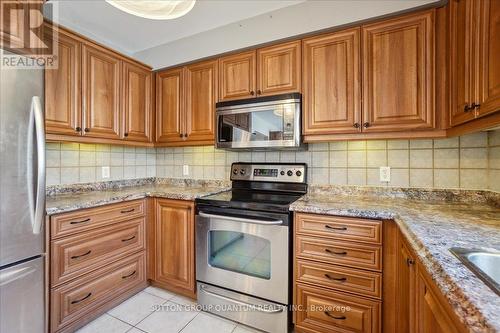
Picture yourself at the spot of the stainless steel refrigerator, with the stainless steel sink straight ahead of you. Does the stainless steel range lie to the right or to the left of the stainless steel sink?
left

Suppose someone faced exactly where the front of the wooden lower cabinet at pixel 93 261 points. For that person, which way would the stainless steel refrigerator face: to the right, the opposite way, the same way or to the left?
the same way

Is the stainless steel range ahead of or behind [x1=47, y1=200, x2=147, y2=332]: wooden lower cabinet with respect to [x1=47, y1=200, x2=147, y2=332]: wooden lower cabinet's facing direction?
ahead

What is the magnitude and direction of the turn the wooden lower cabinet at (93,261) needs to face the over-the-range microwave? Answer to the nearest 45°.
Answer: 0° — it already faces it

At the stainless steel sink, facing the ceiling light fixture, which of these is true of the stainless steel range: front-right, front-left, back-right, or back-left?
front-right

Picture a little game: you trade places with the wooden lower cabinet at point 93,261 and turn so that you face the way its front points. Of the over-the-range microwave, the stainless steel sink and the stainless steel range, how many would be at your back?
0

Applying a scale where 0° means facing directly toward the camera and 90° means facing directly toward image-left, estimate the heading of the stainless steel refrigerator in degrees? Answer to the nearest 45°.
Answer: approximately 315°

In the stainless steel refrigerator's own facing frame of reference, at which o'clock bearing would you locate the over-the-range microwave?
The over-the-range microwave is roughly at 11 o'clock from the stainless steel refrigerator.

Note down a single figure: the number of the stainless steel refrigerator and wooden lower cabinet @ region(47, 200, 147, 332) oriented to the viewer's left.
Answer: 0

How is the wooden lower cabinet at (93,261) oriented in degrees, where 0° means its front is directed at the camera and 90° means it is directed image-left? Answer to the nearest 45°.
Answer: approximately 315°
